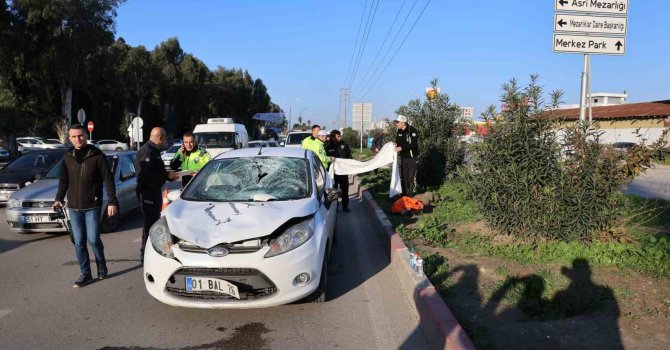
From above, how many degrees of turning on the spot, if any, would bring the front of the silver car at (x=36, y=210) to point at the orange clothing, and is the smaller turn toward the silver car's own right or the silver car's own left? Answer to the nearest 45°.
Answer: approximately 135° to the silver car's own left

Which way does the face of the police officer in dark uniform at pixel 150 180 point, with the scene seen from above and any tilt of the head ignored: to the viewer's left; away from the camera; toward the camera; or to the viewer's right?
to the viewer's right

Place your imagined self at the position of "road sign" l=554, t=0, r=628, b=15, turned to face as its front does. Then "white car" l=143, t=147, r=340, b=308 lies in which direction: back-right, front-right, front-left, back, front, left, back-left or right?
front-right

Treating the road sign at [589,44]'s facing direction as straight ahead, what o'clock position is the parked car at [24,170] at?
The parked car is roughly at 3 o'clock from the road sign.

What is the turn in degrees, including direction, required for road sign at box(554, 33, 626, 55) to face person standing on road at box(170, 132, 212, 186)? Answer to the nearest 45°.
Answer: approximately 90° to its right

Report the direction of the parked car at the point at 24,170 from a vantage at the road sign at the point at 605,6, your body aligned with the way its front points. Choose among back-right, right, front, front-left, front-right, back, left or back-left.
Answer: right

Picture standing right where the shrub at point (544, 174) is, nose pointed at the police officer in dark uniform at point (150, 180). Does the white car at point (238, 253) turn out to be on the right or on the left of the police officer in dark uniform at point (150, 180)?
left

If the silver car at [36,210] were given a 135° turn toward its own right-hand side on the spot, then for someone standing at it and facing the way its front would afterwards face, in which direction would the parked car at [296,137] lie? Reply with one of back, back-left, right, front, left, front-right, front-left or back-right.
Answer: front-right
